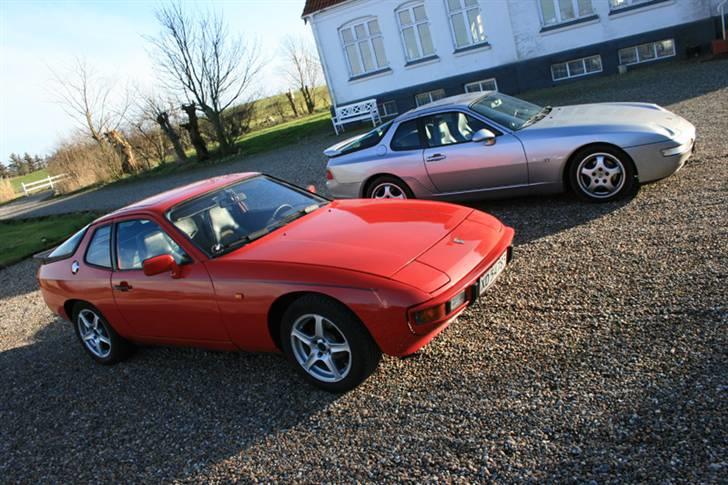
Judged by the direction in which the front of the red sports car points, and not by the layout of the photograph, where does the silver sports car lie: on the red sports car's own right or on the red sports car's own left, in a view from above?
on the red sports car's own left

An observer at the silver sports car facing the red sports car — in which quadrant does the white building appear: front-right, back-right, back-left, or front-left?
back-right

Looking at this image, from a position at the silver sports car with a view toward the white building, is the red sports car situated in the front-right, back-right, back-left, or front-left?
back-left

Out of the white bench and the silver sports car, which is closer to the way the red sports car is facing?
the silver sports car

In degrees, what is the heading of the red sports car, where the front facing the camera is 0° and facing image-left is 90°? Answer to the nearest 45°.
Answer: approximately 315°

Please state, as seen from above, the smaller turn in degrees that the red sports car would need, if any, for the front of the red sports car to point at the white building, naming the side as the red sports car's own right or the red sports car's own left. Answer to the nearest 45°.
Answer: approximately 90° to the red sports car's own left

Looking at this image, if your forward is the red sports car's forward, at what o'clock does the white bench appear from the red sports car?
The white bench is roughly at 8 o'clock from the red sports car.

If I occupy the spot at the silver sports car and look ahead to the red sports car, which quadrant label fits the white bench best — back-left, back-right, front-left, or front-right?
back-right
